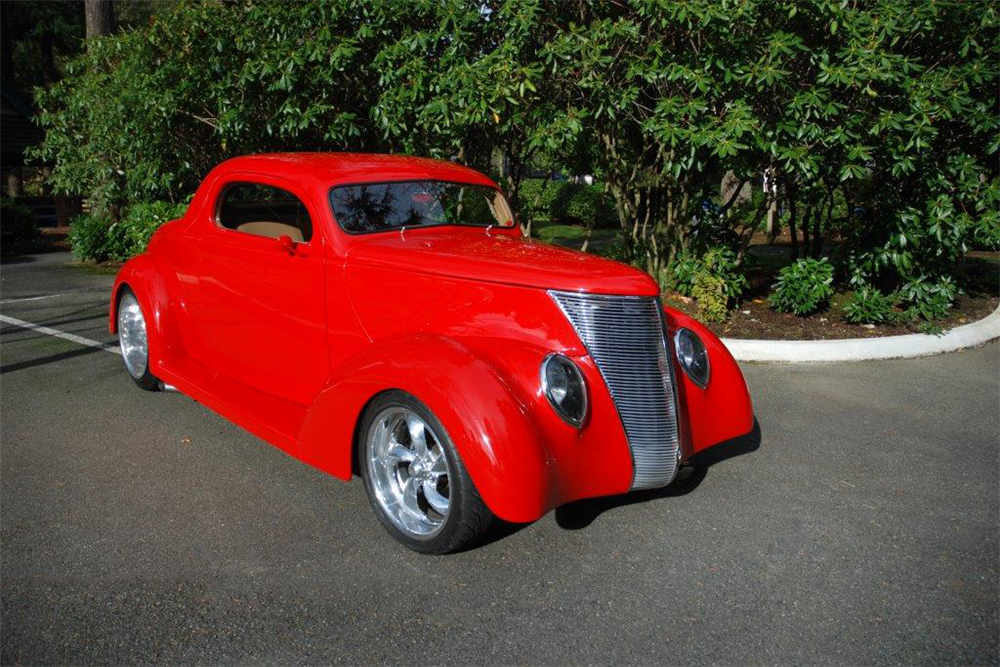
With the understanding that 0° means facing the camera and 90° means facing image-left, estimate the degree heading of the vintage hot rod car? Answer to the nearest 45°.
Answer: approximately 315°

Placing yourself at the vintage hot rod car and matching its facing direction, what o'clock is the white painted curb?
The white painted curb is roughly at 9 o'clock from the vintage hot rod car.

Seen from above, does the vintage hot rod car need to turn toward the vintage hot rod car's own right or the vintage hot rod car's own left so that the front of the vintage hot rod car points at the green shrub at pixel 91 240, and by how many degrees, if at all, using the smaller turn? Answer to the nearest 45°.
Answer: approximately 180°

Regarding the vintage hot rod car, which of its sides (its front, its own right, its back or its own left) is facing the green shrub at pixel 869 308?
left

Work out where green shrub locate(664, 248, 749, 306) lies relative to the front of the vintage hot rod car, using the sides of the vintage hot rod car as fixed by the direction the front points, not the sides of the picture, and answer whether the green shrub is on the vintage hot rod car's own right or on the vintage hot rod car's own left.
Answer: on the vintage hot rod car's own left

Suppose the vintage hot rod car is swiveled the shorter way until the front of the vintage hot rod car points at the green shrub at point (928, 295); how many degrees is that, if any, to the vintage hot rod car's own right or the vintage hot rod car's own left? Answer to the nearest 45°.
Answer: approximately 90° to the vintage hot rod car's own left
